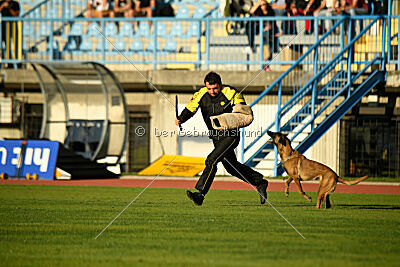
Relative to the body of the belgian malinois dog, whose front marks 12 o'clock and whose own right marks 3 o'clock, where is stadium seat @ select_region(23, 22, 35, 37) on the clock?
The stadium seat is roughly at 2 o'clock from the belgian malinois dog.

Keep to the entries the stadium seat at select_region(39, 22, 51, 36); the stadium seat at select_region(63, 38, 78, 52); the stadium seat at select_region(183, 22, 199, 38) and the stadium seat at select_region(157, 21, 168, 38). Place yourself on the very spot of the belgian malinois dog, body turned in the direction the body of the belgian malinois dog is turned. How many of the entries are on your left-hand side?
0

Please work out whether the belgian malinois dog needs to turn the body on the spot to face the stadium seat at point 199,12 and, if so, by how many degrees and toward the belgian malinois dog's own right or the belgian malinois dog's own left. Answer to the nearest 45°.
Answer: approximately 90° to the belgian malinois dog's own right

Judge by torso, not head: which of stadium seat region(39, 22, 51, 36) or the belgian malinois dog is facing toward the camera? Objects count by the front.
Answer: the stadium seat

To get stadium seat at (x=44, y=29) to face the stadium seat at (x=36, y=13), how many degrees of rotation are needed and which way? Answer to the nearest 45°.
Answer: approximately 180°

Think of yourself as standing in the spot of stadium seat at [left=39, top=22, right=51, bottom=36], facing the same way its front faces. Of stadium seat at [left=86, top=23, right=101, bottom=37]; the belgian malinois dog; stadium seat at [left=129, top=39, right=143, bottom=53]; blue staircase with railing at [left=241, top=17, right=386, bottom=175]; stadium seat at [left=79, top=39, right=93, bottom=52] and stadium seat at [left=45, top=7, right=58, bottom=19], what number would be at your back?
1

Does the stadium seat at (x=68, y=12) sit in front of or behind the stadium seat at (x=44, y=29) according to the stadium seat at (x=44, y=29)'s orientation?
behind

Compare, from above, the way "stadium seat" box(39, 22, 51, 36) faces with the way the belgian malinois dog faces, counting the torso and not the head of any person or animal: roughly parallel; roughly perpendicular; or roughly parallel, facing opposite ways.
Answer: roughly perpendicular

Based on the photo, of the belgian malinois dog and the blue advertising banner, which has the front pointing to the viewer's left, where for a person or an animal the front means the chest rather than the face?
the belgian malinois dog

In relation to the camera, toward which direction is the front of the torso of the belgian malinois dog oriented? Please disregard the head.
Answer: to the viewer's left

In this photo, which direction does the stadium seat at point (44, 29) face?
toward the camera

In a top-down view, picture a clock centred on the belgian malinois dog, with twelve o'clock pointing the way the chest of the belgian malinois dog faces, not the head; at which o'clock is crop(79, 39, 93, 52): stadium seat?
The stadium seat is roughly at 2 o'clock from the belgian malinois dog.

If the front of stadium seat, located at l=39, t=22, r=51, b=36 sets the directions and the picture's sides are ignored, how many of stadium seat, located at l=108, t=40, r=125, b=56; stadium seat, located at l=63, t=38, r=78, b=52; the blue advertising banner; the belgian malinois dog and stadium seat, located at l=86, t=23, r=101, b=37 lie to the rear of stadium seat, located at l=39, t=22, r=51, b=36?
0

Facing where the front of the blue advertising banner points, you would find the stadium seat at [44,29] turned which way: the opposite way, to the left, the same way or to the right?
the same way

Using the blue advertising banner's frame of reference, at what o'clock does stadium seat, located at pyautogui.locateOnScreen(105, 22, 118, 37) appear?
The stadium seat is roughly at 7 o'clock from the blue advertising banner.

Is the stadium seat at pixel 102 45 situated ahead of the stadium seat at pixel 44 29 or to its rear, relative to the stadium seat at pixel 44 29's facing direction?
ahead

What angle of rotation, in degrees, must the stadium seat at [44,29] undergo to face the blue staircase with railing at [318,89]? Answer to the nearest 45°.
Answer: approximately 45° to its left
